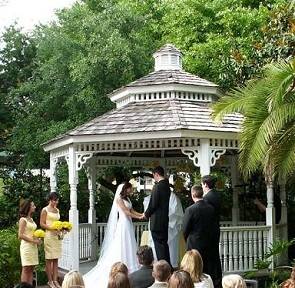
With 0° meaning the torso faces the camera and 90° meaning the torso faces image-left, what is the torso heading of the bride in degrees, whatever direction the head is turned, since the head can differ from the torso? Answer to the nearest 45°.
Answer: approximately 270°

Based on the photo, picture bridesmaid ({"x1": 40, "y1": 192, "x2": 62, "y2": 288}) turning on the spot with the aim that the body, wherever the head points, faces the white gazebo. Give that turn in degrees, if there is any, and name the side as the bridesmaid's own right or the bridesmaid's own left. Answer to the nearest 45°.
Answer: approximately 90° to the bridesmaid's own left

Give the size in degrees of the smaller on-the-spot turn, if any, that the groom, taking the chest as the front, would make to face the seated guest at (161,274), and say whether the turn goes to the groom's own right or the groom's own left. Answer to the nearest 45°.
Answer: approximately 90° to the groom's own left

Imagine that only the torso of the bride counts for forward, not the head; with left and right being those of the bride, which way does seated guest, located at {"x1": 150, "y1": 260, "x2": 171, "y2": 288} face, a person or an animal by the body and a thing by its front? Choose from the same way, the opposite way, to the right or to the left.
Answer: to the left

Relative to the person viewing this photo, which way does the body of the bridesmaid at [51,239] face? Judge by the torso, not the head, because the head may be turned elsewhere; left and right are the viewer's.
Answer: facing the viewer and to the right of the viewer

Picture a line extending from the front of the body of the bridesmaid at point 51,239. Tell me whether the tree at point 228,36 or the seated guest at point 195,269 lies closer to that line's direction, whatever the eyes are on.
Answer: the seated guest

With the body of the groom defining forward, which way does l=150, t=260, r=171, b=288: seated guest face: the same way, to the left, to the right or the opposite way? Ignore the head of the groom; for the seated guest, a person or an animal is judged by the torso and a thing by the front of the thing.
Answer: to the right

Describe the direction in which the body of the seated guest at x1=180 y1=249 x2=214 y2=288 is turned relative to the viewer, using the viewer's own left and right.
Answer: facing away from the viewer and to the left of the viewer

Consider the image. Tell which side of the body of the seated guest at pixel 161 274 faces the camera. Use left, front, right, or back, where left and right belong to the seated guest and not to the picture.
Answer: back

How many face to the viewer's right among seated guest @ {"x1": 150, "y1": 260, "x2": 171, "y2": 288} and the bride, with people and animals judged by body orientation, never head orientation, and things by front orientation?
1

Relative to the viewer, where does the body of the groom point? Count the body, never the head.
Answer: to the viewer's left

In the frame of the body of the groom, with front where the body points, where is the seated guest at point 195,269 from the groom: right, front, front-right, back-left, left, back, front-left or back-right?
left

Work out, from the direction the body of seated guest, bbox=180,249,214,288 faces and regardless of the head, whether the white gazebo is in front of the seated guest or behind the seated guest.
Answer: in front

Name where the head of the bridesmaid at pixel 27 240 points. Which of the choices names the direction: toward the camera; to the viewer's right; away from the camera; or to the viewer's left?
to the viewer's right
